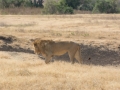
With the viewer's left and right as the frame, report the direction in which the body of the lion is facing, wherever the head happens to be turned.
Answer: facing to the left of the viewer
